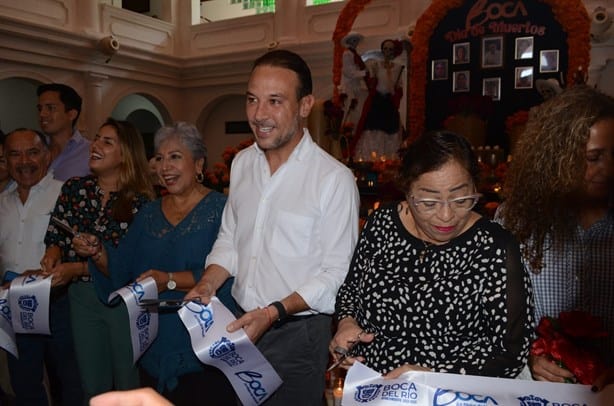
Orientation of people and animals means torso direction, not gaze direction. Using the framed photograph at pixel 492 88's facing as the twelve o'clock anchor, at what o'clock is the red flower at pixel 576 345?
The red flower is roughly at 12 o'clock from the framed photograph.

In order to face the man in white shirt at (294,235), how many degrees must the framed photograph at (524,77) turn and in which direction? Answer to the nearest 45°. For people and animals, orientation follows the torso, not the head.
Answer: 0° — it already faces them

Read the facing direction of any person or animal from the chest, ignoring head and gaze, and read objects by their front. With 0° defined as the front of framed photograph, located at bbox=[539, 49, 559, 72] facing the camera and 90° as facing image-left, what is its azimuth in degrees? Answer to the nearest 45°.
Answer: approximately 0°

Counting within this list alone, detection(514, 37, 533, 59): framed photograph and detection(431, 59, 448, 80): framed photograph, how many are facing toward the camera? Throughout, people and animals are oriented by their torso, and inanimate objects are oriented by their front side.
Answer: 2

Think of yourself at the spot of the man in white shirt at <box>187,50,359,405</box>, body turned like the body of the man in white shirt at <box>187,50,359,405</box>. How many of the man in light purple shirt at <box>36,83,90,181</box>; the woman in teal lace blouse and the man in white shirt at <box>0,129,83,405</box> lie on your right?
3

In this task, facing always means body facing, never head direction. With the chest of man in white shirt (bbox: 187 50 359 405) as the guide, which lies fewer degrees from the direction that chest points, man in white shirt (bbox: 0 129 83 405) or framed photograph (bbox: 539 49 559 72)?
the man in white shirt

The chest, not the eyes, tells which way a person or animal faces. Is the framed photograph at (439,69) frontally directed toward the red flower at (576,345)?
yes

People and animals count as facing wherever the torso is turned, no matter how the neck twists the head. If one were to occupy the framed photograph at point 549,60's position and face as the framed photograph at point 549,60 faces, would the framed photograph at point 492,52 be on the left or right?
on its right

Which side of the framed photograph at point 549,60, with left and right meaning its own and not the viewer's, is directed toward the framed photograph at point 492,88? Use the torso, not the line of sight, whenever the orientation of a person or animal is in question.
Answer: right
